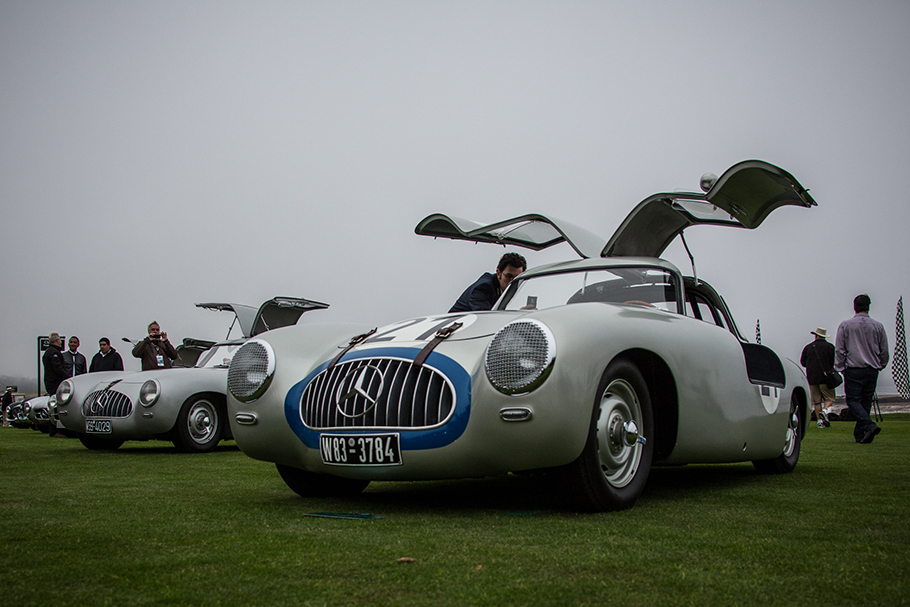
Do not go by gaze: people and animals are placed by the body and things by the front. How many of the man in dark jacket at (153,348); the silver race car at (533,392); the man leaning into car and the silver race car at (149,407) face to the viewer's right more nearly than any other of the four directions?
1

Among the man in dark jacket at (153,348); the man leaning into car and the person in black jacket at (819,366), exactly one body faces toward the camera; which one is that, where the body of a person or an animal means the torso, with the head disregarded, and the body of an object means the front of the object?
the man in dark jacket

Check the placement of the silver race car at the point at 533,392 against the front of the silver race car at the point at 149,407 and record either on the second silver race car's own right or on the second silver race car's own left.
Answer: on the second silver race car's own left

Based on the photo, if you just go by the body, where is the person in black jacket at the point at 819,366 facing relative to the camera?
away from the camera

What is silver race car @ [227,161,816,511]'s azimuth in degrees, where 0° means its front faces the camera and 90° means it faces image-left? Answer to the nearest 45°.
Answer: approximately 45°

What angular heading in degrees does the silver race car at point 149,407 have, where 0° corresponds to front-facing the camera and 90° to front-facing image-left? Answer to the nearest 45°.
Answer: approximately 45°

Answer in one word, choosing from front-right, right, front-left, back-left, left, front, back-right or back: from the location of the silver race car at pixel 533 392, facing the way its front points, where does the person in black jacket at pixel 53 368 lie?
right

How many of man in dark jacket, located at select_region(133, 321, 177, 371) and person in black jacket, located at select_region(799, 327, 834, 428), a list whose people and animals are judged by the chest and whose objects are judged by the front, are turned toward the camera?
1

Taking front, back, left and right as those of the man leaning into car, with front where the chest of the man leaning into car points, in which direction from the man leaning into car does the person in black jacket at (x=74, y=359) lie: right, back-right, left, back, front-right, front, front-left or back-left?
back-left

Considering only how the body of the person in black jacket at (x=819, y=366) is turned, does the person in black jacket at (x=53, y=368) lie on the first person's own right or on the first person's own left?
on the first person's own left

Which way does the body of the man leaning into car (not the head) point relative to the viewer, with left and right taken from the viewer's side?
facing to the right of the viewer
